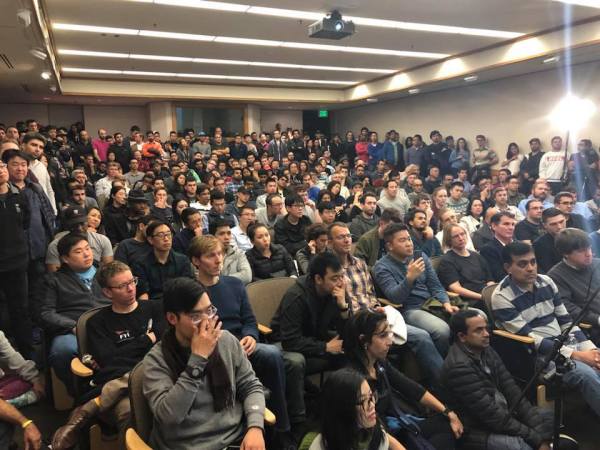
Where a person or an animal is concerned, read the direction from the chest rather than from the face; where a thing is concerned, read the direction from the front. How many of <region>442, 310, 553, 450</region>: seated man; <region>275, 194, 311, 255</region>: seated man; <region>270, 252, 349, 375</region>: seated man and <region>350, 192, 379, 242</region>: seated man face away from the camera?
0

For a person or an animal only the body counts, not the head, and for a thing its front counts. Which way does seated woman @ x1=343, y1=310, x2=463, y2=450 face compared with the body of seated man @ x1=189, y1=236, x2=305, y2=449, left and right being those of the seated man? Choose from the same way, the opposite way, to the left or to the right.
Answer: the same way

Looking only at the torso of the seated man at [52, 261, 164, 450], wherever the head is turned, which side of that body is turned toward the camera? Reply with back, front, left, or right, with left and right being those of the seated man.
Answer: front

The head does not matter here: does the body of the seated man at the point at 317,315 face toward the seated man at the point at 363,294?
no

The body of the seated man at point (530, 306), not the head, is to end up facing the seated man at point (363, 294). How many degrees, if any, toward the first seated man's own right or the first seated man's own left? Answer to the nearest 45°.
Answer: approximately 135° to the first seated man's own right

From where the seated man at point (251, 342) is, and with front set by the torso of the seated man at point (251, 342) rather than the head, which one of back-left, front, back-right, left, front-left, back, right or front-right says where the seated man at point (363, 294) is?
left

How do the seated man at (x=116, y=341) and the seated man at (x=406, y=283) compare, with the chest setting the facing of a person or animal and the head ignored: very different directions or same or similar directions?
same or similar directions

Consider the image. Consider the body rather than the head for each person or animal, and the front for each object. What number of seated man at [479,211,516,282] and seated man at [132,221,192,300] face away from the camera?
0

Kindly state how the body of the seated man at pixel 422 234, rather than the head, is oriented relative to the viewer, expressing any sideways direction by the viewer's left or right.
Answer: facing the viewer and to the right of the viewer

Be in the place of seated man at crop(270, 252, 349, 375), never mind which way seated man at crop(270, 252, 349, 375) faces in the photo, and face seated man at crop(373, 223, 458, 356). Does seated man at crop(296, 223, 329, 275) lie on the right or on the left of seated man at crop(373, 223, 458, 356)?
left

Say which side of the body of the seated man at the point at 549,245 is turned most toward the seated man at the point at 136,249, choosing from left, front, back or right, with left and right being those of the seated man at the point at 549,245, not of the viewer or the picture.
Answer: right

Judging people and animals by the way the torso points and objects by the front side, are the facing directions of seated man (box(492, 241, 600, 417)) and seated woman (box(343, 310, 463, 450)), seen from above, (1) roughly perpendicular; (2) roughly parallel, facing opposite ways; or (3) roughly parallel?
roughly parallel

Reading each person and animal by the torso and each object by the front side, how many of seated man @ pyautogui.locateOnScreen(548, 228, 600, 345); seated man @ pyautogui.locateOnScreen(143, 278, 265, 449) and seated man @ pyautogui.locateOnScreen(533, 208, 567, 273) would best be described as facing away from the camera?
0

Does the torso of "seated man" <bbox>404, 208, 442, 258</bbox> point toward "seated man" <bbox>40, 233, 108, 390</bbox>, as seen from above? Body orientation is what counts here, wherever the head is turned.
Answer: no

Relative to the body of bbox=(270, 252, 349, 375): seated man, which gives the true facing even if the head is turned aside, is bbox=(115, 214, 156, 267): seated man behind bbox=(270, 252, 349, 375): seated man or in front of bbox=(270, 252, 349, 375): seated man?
behind

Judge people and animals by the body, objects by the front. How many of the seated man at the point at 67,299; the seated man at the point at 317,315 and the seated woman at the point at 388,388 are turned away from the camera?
0
